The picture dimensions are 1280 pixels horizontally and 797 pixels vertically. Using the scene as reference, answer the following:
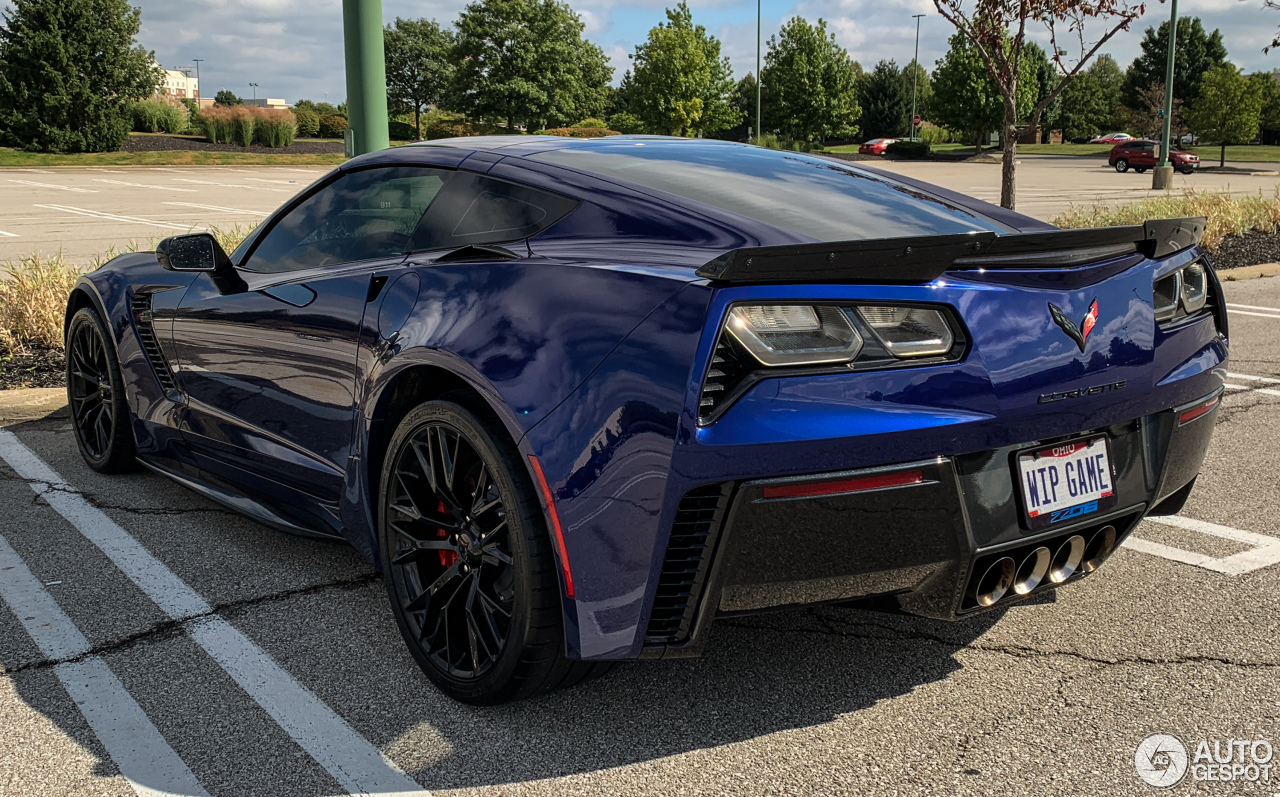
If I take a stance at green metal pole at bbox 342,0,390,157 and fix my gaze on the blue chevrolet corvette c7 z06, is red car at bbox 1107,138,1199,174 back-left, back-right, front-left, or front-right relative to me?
back-left

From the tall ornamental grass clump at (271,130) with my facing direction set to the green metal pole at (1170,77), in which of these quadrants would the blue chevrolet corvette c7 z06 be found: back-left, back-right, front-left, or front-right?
front-right

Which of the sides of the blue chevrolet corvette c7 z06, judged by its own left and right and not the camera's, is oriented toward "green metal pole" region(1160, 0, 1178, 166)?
right

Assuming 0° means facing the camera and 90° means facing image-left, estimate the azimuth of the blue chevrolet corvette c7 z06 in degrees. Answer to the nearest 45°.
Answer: approximately 135°

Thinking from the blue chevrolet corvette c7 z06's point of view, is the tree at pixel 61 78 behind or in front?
in front

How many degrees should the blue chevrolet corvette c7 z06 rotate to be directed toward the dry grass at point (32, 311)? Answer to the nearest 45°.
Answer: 0° — it already faces it

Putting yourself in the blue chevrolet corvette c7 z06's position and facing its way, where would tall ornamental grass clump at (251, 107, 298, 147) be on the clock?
The tall ornamental grass clump is roughly at 1 o'clock from the blue chevrolet corvette c7 z06.

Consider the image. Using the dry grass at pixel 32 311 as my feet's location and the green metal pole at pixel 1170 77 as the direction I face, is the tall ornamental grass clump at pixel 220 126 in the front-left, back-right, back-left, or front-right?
front-left

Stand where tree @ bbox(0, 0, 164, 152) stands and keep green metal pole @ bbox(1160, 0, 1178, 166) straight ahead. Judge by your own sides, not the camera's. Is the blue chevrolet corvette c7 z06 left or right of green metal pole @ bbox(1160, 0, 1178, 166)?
right

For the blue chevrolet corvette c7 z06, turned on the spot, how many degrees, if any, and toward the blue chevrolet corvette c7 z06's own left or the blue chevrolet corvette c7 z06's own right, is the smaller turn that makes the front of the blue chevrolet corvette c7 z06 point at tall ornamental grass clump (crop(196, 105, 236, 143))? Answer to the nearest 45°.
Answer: approximately 45° to the blue chevrolet corvette c7 z06's own right

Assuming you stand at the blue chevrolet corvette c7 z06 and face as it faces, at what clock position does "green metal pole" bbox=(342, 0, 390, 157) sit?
The green metal pole is roughly at 1 o'clock from the blue chevrolet corvette c7 z06.
